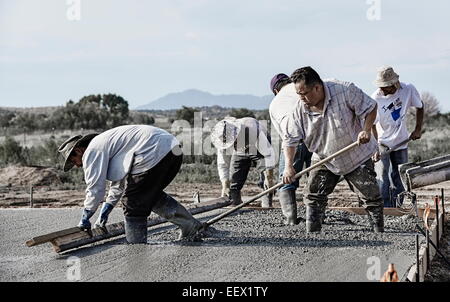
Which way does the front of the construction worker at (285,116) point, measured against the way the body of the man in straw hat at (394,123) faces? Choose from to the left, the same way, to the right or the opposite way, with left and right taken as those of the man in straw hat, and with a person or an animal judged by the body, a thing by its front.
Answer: to the right

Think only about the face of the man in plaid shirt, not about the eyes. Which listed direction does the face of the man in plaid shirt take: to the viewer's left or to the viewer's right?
to the viewer's left

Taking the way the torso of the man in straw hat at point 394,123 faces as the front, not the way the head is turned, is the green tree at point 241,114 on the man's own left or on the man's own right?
on the man's own right

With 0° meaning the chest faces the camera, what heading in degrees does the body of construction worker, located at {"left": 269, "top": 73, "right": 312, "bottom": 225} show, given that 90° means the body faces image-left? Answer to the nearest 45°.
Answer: approximately 135°

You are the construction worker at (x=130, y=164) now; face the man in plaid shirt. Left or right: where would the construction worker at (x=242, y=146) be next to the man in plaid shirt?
left

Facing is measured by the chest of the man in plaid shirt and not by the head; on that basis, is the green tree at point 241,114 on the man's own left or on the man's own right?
on the man's own right

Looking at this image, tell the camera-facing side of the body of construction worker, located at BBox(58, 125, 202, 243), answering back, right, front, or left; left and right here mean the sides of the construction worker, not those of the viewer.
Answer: left

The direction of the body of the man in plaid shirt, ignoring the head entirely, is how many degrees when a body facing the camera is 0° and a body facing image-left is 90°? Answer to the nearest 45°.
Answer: approximately 45°

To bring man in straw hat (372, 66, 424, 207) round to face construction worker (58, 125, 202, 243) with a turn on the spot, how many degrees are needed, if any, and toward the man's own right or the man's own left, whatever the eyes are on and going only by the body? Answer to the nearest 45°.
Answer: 0° — they already face them

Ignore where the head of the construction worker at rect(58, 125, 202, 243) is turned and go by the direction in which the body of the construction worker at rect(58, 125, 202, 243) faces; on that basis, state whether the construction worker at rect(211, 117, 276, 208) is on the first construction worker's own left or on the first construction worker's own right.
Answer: on the first construction worker's own right

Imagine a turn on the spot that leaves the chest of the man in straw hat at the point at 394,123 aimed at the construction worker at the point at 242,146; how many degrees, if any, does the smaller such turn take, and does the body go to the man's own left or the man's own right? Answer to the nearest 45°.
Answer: approximately 45° to the man's own right

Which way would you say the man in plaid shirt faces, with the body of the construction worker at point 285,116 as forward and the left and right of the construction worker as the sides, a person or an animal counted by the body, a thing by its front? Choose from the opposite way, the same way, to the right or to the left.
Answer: to the left

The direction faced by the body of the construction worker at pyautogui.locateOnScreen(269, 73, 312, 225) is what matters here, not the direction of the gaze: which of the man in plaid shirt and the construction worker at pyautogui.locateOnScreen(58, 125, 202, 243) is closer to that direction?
the construction worker
